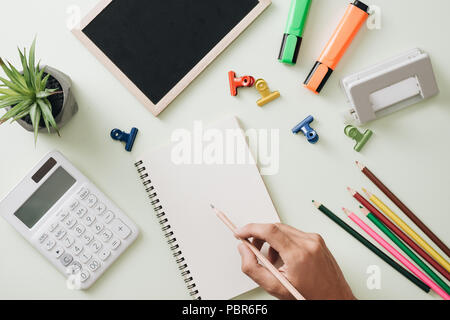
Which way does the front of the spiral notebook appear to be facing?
toward the camera

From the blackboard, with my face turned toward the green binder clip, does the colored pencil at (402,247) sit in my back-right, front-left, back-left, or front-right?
front-right

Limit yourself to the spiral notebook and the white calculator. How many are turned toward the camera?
2

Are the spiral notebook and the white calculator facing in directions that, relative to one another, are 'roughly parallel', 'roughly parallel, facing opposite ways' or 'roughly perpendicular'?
roughly parallel
